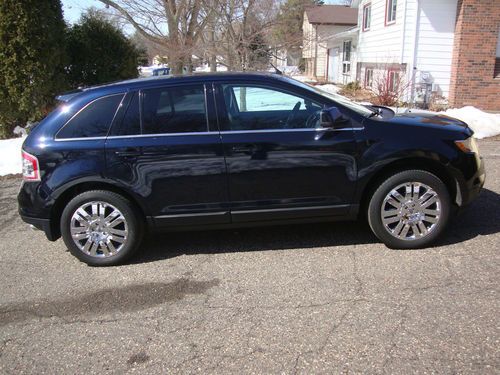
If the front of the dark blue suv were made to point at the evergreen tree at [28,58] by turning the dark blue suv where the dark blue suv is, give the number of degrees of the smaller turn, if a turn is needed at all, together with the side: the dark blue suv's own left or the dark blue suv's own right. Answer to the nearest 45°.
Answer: approximately 135° to the dark blue suv's own left

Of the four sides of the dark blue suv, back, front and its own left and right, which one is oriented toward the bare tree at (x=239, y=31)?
left

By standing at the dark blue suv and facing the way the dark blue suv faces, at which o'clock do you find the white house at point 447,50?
The white house is roughly at 10 o'clock from the dark blue suv.

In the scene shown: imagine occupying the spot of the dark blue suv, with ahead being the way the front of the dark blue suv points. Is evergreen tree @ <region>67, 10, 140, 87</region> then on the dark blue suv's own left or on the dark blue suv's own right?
on the dark blue suv's own left

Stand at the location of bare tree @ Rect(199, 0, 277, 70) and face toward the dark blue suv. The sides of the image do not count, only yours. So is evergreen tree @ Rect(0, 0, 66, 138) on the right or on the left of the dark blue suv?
right

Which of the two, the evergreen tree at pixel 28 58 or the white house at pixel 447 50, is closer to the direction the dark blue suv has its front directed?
the white house

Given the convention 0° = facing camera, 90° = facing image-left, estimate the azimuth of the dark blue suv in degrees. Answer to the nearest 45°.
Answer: approximately 270°

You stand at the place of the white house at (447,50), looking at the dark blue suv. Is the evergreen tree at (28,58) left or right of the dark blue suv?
right

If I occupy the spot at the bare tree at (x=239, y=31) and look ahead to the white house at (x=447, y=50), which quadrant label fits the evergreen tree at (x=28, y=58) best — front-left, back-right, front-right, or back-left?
back-right
